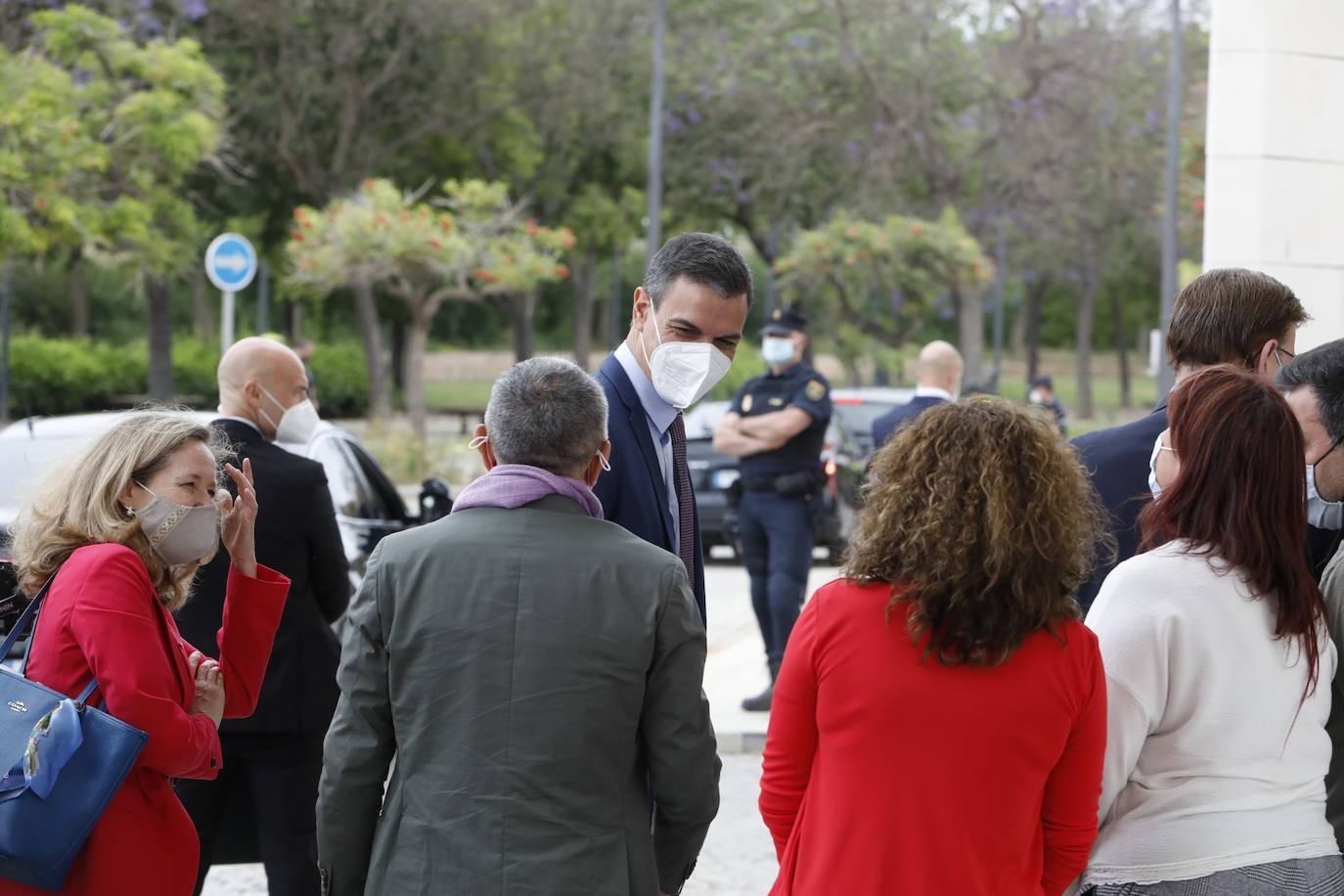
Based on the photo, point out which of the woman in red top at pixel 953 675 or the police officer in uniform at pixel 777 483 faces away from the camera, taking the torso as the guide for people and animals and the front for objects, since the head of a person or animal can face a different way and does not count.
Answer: the woman in red top

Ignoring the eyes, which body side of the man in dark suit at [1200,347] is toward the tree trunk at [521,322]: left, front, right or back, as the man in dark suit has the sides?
left

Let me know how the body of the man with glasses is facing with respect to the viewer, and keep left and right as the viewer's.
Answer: facing to the left of the viewer

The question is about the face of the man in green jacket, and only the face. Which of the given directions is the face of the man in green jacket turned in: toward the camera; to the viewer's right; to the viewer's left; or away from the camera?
away from the camera

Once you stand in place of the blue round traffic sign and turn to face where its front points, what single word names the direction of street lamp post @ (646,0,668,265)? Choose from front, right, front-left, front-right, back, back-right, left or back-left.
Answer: back-left

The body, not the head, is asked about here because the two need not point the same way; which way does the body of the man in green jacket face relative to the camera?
away from the camera

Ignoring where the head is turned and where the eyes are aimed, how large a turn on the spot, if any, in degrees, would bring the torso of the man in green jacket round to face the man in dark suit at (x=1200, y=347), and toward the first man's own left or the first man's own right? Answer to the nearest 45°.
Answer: approximately 45° to the first man's own right

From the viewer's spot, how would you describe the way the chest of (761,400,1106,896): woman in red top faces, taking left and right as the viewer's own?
facing away from the viewer

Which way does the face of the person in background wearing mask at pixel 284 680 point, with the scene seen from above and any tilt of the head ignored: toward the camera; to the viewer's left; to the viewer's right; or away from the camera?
to the viewer's right

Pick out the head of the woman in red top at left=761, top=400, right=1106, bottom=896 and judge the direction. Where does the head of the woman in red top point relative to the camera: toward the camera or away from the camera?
away from the camera

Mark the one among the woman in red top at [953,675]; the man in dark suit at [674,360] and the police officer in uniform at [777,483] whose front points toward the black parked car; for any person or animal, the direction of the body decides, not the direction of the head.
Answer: the woman in red top

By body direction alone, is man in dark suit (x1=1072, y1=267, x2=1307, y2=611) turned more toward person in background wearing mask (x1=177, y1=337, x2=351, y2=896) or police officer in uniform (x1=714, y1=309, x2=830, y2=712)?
the police officer in uniform
